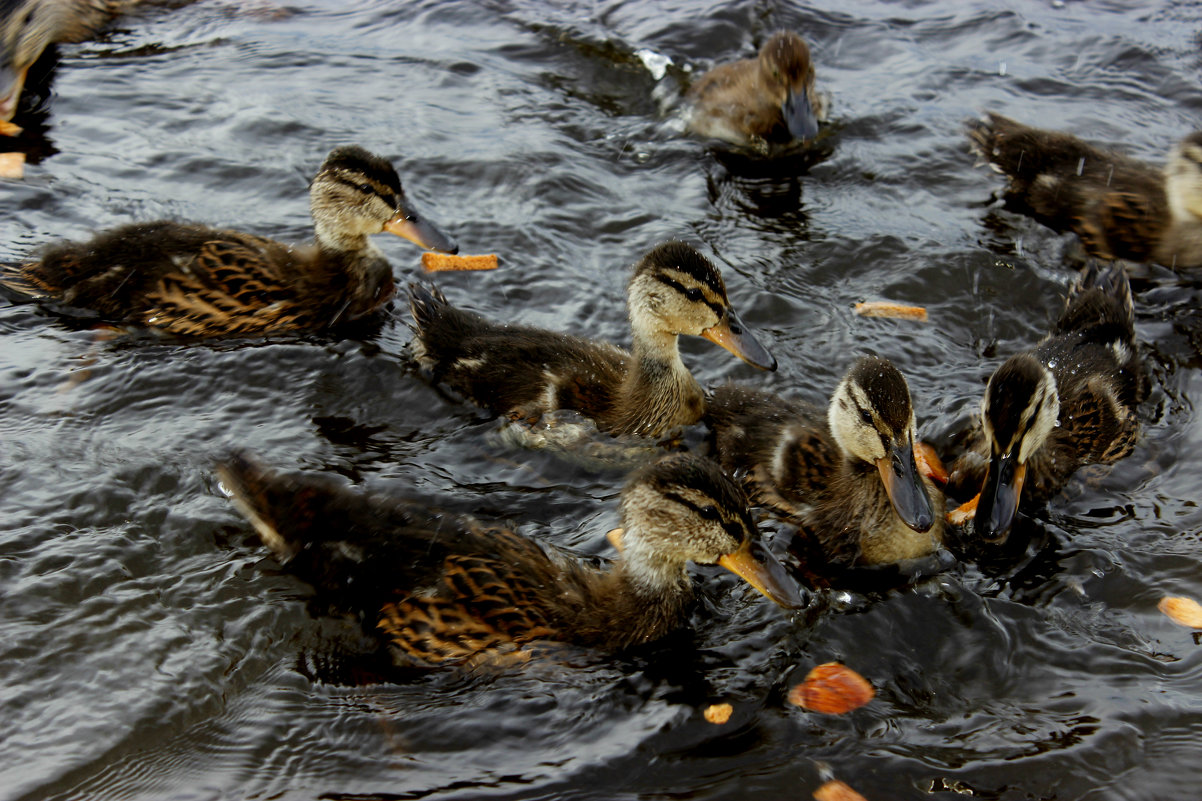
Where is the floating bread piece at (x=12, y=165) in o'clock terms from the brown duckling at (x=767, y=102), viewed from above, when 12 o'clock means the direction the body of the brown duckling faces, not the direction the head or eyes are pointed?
The floating bread piece is roughly at 4 o'clock from the brown duckling.

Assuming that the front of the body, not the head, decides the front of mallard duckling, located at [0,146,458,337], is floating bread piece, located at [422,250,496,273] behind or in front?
in front

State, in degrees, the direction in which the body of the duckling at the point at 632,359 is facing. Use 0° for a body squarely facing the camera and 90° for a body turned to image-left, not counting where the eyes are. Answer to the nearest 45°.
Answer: approximately 270°

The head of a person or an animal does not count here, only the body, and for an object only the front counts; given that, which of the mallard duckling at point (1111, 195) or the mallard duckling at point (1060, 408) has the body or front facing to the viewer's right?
the mallard duckling at point (1111, 195)

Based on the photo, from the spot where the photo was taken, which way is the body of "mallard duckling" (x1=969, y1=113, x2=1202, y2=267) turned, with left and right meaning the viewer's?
facing to the right of the viewer

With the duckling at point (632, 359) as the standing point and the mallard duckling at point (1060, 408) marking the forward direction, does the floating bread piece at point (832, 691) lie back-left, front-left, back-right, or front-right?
front-right

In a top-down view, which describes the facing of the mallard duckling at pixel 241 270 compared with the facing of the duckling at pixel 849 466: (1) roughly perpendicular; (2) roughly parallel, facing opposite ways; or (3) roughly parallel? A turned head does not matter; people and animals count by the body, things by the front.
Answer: roughly perpendicular

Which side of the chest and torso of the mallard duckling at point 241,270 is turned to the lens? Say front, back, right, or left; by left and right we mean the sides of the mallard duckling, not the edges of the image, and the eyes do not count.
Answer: right

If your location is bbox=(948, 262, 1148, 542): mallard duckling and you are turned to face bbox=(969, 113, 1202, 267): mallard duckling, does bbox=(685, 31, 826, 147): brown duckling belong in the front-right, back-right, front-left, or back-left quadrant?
front-left

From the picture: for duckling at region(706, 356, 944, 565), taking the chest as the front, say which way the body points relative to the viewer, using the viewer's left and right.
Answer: facing the viewer and to the right of the viewer

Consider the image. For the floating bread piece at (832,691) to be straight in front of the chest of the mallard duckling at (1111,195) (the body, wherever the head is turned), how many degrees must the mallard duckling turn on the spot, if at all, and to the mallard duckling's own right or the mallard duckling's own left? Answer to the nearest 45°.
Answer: approximately 90° to the mallard duckling's own right

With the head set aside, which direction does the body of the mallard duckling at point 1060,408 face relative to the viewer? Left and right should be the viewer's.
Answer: facing the viewer and to the left of the viewer

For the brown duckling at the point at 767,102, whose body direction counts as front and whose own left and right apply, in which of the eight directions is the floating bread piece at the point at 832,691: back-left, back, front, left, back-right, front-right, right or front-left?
front-right

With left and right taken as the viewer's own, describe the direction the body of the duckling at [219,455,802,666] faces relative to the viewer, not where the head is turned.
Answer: facing to the right of the viewer
